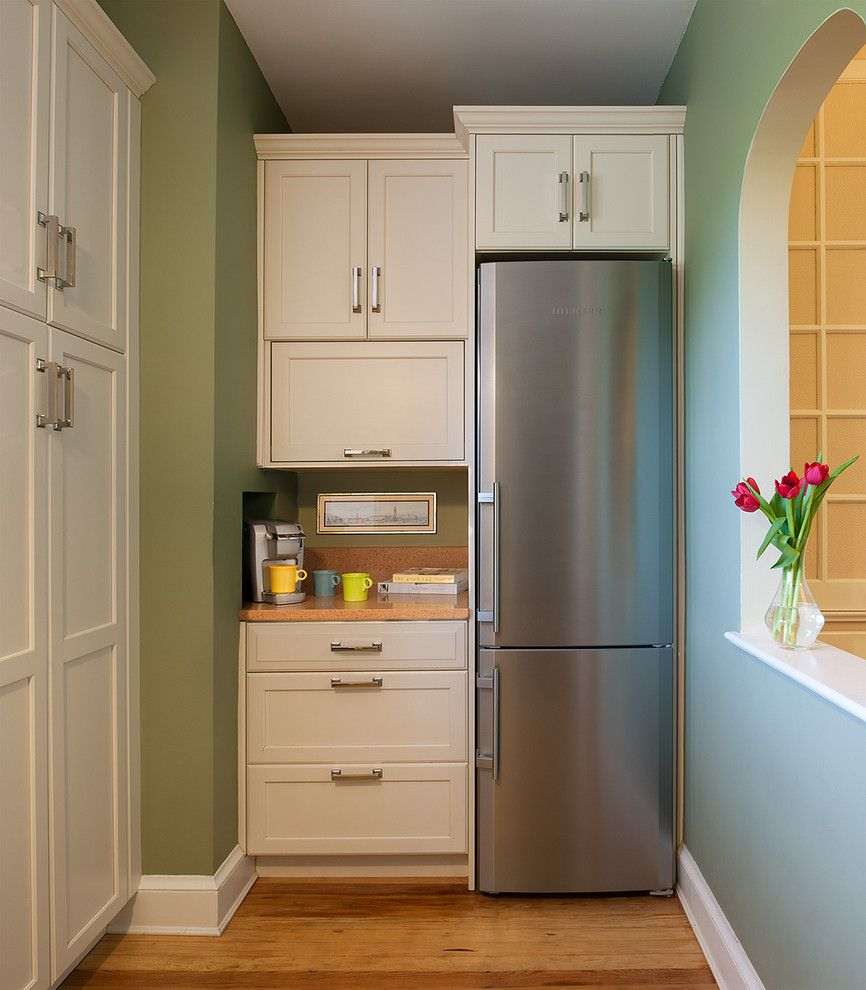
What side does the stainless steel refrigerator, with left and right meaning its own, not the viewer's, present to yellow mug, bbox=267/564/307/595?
right

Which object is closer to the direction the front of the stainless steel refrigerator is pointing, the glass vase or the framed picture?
the glass vase

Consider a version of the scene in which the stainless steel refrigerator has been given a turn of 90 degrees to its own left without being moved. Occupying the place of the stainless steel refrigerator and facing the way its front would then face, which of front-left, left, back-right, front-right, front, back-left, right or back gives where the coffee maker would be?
back

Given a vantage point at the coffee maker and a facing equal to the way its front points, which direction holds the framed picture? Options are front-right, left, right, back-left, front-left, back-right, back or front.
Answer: left

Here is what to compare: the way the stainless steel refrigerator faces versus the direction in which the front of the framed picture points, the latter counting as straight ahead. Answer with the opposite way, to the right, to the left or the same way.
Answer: the same way

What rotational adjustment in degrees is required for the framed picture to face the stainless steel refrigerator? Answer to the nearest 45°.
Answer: approximately 45° to its left

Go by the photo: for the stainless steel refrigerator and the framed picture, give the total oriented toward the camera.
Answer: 2

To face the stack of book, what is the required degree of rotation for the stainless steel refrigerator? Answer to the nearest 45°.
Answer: approximately 135° to its right

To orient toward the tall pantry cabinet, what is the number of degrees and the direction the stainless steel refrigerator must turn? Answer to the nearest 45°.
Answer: approximately 45° to its right

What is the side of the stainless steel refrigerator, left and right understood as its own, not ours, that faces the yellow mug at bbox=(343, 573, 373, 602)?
right

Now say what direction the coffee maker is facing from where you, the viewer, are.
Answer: facing the viewer and to the right of the viewer

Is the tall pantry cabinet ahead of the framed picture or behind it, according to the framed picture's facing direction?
ahead

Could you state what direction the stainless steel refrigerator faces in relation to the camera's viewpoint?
facing the viewer

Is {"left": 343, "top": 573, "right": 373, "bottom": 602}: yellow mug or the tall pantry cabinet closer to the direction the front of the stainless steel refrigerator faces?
the tall pantry cabinet
